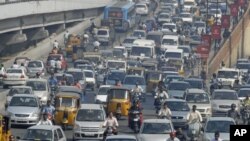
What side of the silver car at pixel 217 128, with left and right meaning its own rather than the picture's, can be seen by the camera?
front

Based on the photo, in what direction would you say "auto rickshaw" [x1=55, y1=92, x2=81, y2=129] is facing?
toward the camera

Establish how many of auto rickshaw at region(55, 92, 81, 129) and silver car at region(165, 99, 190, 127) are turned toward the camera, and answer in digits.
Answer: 2

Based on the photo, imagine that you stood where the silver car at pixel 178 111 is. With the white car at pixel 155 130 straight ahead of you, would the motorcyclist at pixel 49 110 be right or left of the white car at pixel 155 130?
right

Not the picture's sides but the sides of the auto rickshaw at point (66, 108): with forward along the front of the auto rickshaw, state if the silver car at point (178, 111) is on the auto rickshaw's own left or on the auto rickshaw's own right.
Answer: on the auto rickshaw's own left

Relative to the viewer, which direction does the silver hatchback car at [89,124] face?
toward the camera

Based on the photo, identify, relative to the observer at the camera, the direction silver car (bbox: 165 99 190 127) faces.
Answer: facing the viewer
